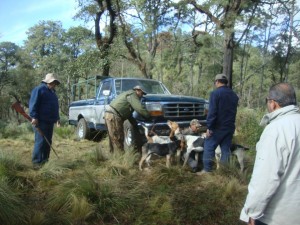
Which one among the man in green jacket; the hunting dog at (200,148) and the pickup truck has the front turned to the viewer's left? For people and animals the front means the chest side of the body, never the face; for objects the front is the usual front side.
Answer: the hunting dog

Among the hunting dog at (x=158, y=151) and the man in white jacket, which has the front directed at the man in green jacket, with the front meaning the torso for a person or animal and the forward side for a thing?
the man in white jacket

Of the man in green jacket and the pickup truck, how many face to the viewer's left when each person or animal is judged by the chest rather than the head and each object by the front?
0

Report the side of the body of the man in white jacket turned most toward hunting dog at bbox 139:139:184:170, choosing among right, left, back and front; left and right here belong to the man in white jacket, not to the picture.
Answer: front

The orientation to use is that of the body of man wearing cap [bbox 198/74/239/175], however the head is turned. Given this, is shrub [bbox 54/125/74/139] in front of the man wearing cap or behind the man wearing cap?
in front

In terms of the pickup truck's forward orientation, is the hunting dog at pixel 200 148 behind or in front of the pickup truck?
in front

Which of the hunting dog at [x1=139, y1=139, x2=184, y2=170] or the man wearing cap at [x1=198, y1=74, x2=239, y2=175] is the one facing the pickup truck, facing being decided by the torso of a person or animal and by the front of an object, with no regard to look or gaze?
the man wearing cap

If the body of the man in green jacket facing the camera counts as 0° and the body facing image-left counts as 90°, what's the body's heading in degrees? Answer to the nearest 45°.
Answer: approximately 270°

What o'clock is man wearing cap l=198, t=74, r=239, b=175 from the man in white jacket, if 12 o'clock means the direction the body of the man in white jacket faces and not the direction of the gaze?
The man wearing cap is roughly at 1 o'clock from the man in white jacket.

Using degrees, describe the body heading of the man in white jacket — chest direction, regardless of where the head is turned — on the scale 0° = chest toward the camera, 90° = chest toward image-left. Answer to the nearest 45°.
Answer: approximately 135°

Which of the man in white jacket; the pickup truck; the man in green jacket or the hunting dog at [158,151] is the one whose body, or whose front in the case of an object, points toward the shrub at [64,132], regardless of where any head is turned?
the man in white jacket

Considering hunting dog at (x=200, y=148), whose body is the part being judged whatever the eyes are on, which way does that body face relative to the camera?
to the viewer's left

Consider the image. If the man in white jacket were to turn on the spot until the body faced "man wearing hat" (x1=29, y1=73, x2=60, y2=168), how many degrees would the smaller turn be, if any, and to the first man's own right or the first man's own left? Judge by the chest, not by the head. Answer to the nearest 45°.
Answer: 0° — they already face them

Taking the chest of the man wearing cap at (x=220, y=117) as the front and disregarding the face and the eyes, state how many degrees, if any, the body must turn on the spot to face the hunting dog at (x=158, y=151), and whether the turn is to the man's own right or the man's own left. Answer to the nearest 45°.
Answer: approximately 45° to the man's own left
